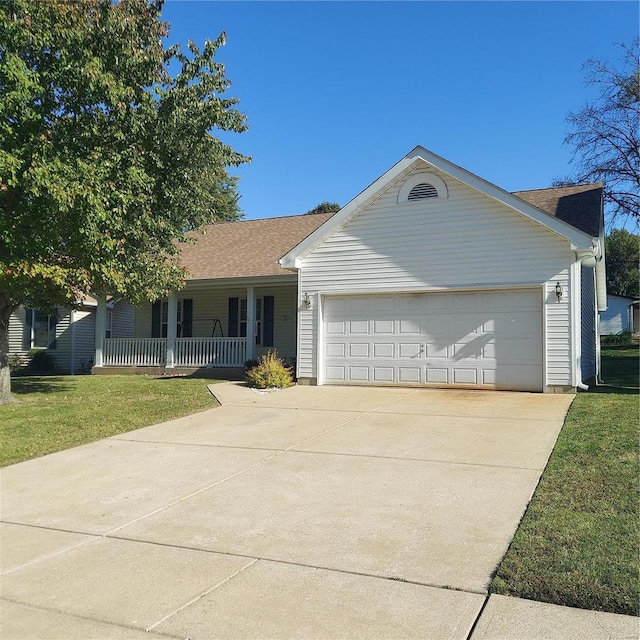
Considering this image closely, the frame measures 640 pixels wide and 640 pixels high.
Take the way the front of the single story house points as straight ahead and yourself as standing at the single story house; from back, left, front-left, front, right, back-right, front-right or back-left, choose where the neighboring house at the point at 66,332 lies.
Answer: back-right

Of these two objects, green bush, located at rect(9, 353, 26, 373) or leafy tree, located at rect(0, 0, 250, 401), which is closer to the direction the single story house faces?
the leafy tree

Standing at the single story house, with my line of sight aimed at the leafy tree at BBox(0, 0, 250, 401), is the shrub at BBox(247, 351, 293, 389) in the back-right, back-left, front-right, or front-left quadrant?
front-left

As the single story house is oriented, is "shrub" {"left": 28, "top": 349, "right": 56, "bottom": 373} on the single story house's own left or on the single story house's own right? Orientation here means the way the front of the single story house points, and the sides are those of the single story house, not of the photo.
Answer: on the single story house's own right

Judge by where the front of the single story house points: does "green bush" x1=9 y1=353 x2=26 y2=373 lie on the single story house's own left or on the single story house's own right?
on the single story house's own right

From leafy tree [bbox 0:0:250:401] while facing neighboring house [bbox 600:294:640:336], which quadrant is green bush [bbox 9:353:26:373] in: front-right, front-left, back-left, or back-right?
front-left

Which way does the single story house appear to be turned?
toward the camera

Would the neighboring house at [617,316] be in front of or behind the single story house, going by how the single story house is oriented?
behind

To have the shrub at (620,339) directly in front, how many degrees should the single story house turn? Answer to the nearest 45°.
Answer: approximately 135° to its left
